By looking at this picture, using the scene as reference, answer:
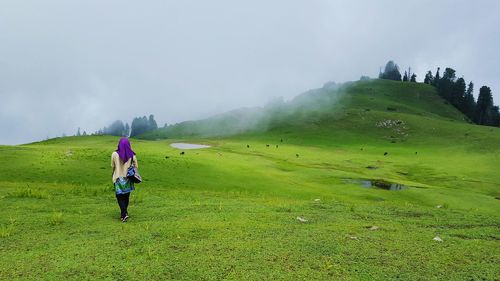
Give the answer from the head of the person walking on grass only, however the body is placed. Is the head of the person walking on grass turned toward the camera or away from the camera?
away from the camera

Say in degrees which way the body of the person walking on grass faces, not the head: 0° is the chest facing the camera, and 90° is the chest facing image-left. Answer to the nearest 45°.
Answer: approximately 180°
